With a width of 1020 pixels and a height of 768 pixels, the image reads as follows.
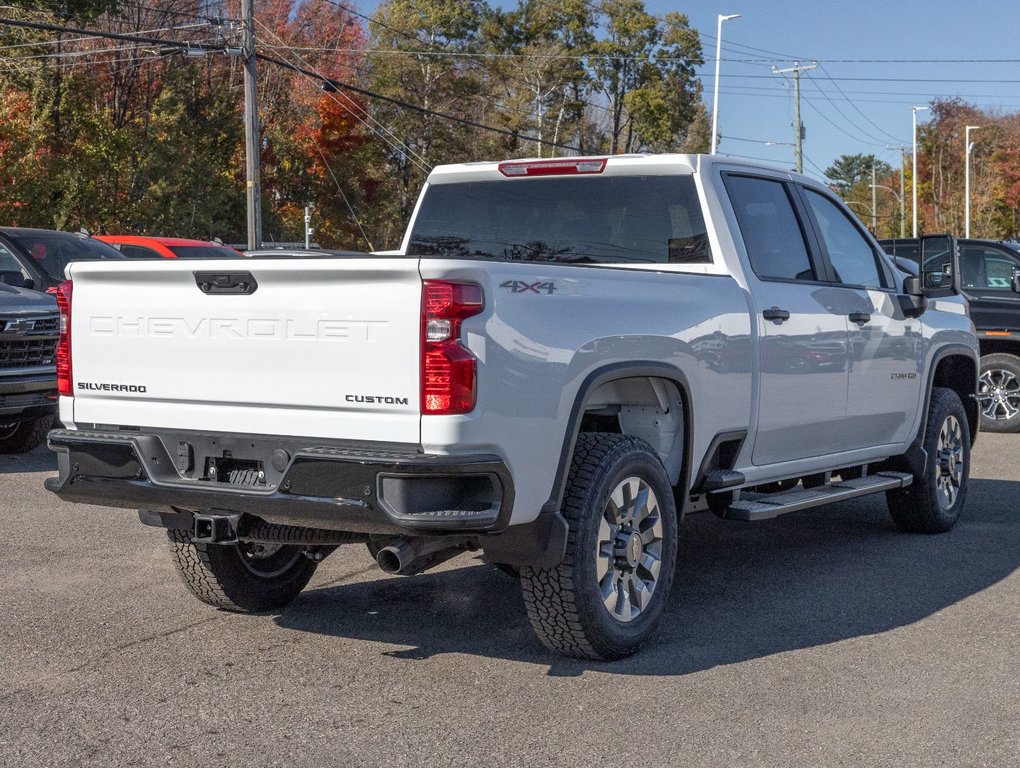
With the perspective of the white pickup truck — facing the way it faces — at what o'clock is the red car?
The red car is roughly at 10 o'clock from the white pickup truck.

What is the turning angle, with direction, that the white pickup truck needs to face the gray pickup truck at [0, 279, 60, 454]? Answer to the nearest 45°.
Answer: approximately 90° to its left

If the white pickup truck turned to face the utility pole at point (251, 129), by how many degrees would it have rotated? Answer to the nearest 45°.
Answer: approximately 45° to its left

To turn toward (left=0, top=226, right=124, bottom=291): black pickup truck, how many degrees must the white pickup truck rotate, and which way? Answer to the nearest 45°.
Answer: approximately 90° to its left

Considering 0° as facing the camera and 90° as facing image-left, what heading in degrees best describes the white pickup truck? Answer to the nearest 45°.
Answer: approximately 225°

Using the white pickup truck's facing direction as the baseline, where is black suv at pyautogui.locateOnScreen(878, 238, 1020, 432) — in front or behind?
in front

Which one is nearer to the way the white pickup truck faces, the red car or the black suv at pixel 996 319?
the black suv
